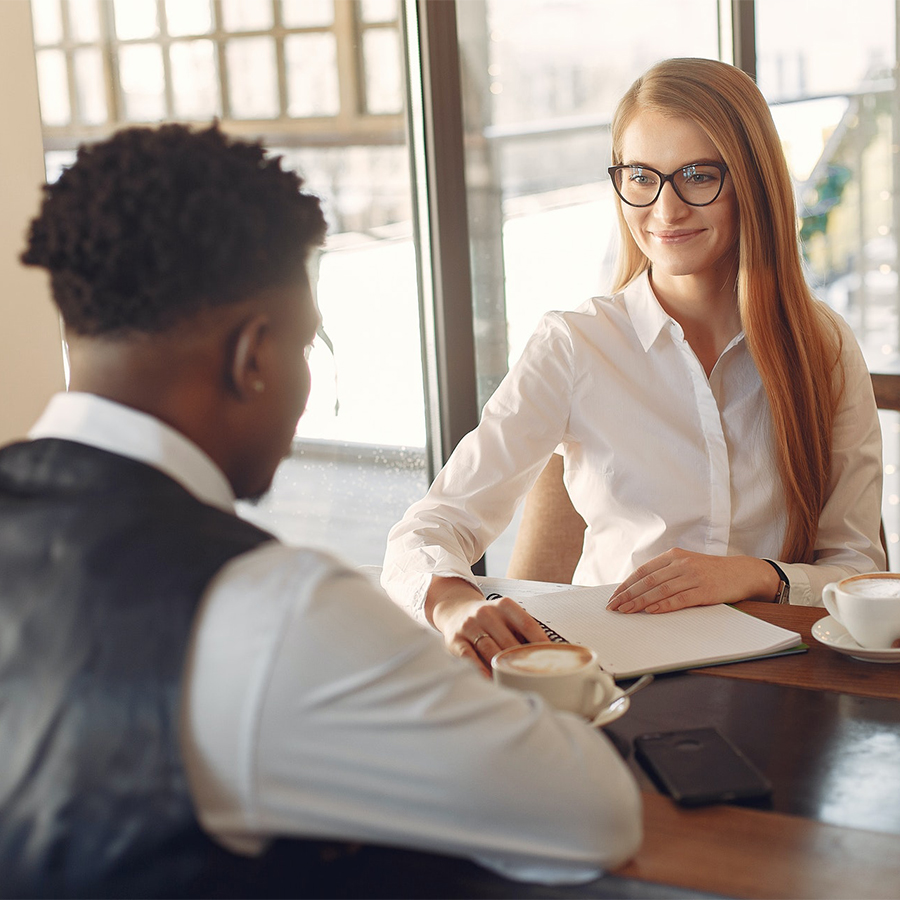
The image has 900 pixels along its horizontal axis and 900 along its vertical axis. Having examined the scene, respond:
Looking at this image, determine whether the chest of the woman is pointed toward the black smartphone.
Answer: yes

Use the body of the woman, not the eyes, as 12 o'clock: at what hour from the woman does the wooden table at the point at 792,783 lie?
The wooden table is roughly at 12 o'clock from the woman.

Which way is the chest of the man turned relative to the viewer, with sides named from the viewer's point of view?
facing away from the viewer and to the right of the viewer

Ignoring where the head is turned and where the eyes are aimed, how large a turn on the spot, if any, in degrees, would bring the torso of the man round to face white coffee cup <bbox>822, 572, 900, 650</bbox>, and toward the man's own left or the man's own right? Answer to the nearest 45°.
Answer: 0° — they already face it

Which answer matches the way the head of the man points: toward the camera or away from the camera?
away from the camera

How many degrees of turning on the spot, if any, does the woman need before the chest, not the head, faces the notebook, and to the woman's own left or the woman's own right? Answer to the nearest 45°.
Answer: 0° — they already face it

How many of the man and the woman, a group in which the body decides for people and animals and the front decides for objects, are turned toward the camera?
1

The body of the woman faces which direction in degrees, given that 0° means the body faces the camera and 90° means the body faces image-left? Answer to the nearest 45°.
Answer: approximately 0°
